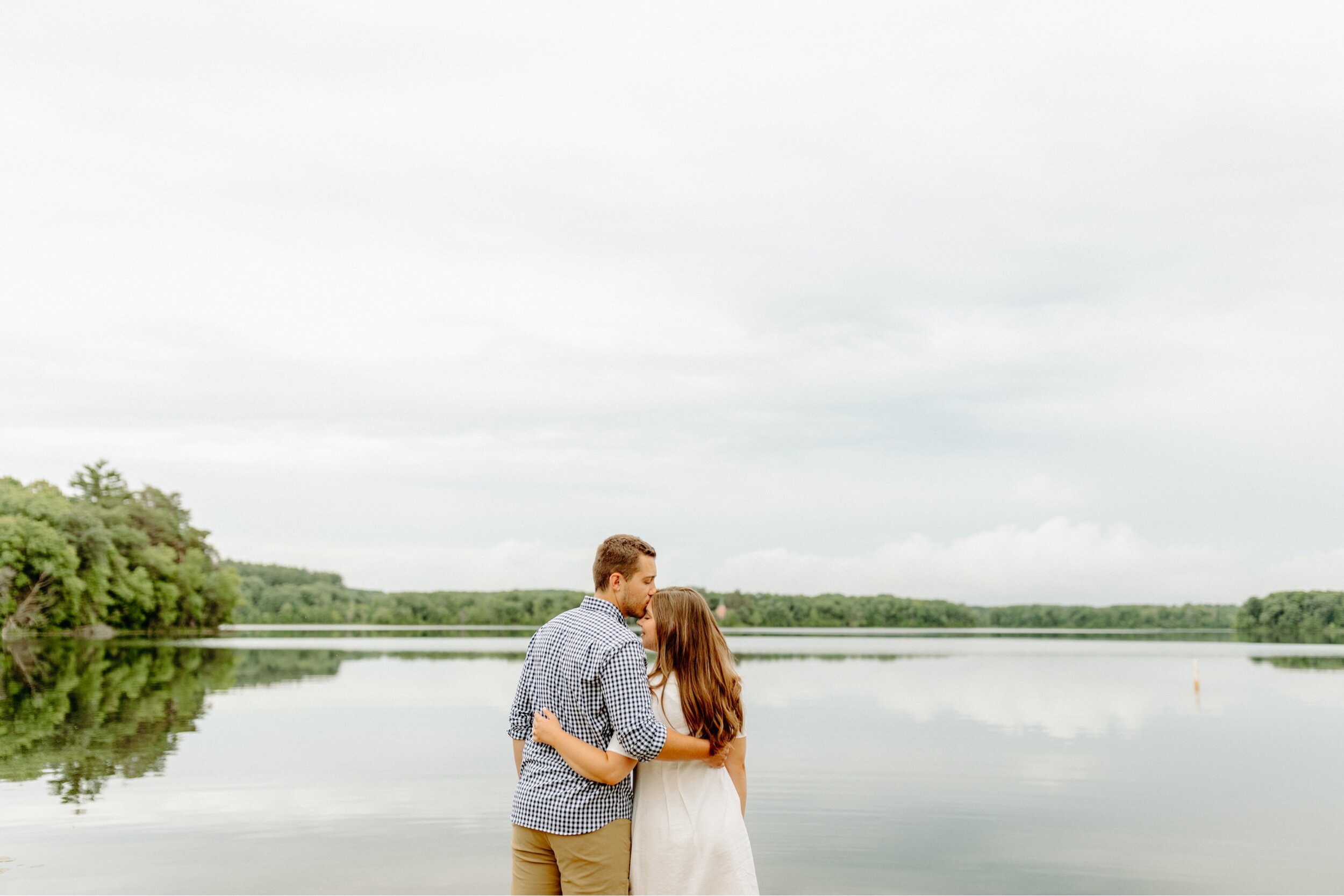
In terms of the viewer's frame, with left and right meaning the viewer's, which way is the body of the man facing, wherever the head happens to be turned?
facing away from the viewer and to the right of the viewer
